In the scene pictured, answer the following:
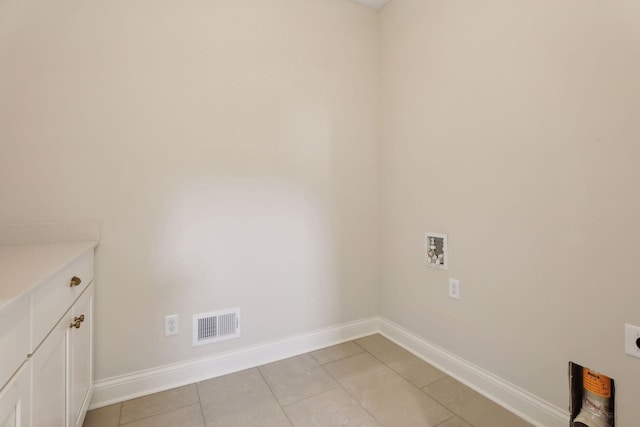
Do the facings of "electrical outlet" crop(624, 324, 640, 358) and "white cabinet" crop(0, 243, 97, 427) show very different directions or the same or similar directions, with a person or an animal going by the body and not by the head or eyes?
very different directions

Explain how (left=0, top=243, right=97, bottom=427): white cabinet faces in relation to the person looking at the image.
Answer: facing to the right of the viewer

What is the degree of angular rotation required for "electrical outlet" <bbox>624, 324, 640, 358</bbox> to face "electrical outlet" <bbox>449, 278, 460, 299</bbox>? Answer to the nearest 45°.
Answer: approximately 90° to its right

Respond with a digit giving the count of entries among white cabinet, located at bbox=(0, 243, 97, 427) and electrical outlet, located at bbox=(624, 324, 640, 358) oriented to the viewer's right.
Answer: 1

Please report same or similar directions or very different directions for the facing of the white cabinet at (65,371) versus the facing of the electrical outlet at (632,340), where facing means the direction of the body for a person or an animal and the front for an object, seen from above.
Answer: very different directions

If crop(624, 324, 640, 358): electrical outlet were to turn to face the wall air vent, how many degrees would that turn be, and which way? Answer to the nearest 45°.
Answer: approximately 45° to its right
